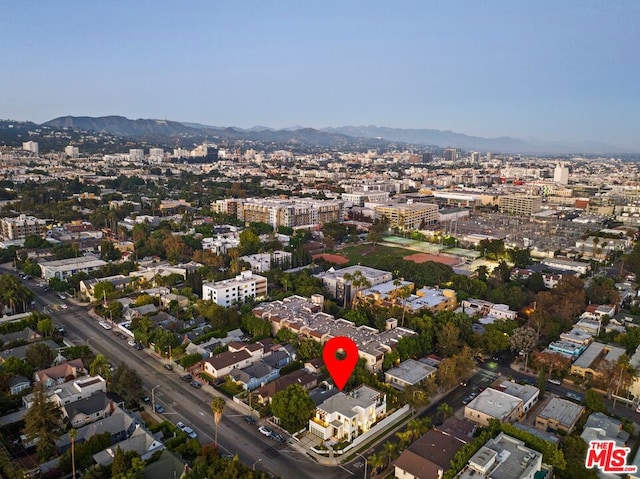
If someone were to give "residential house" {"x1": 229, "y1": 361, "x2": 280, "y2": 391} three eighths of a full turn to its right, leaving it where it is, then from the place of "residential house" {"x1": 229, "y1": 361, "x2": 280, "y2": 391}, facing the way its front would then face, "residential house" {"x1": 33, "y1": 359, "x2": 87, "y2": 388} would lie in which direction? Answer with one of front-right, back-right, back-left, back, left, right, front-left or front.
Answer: left

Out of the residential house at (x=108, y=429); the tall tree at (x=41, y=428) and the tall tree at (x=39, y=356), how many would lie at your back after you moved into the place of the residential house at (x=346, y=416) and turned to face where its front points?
0

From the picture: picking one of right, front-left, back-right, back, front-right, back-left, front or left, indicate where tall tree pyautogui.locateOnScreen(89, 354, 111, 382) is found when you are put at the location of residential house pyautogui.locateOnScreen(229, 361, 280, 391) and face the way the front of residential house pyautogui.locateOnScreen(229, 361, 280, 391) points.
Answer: front-right

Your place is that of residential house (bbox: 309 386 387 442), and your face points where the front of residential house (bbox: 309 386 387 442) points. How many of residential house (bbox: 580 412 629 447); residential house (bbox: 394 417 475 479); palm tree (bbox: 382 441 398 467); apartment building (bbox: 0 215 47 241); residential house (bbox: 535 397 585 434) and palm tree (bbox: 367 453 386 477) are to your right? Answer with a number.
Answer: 1

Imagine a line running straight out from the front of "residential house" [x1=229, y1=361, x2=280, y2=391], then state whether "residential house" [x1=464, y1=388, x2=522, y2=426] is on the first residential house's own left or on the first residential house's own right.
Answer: on the first residential house's own left

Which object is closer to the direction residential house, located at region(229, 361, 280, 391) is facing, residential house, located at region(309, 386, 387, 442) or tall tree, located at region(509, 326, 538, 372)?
the residential house

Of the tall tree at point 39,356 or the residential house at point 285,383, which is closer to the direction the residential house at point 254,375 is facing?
the tall tree

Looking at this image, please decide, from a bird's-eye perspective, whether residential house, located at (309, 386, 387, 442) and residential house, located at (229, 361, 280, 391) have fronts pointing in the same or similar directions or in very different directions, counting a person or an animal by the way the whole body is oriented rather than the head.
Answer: same or similar directions

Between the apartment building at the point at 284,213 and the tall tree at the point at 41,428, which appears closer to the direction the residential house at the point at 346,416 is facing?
the tall tree

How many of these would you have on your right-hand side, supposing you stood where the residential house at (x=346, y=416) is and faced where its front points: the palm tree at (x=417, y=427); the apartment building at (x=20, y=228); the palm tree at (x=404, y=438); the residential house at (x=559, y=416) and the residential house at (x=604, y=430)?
1

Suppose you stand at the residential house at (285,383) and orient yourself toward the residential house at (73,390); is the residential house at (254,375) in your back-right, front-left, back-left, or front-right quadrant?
front-right

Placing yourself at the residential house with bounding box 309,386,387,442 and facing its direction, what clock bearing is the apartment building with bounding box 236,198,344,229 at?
The apartment building is roughly at 4 o'clock from the residential house.

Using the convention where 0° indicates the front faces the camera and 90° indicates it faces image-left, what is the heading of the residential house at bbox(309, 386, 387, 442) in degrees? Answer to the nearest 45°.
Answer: approximately 45°

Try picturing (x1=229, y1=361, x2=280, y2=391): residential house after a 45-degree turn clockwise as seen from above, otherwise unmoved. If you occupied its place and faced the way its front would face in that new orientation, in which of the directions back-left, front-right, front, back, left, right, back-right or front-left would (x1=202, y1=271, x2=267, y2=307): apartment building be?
right

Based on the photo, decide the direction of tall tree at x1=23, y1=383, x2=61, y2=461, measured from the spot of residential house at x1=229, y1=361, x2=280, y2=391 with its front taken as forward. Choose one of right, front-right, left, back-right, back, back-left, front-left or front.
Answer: front

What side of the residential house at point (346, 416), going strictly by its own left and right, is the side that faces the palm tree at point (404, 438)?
left

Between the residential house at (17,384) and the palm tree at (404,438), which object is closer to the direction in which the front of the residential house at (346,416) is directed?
the residential house

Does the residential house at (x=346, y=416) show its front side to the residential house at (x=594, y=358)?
no

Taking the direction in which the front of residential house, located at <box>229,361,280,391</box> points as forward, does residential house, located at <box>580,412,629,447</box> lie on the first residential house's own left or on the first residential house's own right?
on the first residential house's own left

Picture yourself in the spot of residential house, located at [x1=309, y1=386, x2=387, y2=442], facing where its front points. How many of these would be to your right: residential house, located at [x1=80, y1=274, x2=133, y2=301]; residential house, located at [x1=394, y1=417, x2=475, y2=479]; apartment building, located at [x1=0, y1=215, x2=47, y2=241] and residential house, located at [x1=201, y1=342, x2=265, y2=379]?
3

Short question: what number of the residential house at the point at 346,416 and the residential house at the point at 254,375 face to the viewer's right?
0

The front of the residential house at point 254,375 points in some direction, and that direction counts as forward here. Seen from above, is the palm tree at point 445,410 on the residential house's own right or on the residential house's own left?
on the residential house's own left

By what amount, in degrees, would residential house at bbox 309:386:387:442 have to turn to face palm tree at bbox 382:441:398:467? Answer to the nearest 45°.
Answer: approximately 90° to its left
